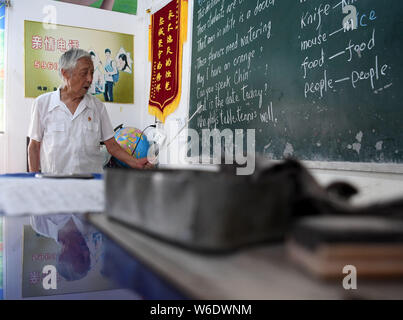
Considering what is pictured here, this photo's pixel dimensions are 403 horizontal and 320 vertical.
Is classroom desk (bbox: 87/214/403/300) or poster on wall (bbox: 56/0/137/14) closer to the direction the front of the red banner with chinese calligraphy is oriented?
the classroom desk

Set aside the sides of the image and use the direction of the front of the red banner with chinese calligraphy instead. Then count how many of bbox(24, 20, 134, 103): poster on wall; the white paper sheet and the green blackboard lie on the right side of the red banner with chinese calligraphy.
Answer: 1

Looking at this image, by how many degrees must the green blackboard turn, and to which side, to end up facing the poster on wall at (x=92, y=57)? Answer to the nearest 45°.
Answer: approximately 90° to its right

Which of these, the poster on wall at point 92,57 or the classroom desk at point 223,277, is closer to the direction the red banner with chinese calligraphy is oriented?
the classroom desk

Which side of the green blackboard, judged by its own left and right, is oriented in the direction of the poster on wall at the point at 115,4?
right

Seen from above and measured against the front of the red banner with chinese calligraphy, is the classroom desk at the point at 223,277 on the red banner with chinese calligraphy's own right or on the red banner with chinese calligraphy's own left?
on the red banner with chinese calligraphy's own left

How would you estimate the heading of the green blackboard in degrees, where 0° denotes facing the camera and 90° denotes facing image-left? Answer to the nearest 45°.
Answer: approximately 45°

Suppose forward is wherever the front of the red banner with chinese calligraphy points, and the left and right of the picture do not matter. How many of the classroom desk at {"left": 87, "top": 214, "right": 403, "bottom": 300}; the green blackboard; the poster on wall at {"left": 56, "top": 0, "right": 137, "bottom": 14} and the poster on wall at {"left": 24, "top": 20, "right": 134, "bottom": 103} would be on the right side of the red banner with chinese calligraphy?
2

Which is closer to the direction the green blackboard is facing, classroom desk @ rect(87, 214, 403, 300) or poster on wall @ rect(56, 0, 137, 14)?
the classroom desk

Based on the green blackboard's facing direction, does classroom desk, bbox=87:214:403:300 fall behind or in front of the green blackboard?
in front

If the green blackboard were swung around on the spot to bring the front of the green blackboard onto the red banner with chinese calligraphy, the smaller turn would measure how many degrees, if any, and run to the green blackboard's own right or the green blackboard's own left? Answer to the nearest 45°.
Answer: approximately 90° to the green blackboard's own right

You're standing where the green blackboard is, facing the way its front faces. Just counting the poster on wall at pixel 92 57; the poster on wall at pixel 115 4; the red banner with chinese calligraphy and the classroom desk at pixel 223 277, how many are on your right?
3

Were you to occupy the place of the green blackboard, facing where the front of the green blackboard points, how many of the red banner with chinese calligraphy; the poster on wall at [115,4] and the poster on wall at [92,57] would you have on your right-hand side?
3

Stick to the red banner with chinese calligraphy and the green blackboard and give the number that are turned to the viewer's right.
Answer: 0
